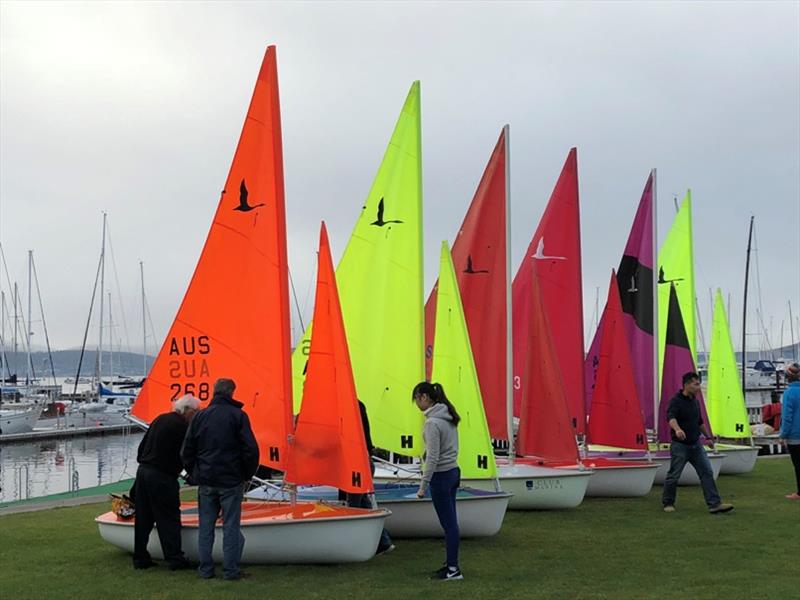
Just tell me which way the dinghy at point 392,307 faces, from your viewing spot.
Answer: facing to the right of the viewer

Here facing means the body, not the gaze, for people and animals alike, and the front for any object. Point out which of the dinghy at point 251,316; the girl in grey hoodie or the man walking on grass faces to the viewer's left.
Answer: the girl in grey hoodie

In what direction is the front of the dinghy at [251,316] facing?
to the viewer's right

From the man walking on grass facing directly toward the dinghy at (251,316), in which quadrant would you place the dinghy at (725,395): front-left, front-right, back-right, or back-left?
back-right

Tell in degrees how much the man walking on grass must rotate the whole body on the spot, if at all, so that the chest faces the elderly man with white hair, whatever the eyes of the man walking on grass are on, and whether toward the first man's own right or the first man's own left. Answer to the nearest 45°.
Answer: approximately 90° to the first man's own right

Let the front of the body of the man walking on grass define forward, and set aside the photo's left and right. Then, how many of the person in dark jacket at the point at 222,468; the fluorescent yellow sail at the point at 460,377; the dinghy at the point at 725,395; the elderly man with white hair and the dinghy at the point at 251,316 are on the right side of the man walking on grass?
4

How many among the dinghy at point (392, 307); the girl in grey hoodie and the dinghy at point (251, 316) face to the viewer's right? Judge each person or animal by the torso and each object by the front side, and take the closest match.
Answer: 2

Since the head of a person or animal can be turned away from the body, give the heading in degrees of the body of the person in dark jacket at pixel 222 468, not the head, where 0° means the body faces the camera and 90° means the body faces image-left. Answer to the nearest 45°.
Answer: approximately 180°

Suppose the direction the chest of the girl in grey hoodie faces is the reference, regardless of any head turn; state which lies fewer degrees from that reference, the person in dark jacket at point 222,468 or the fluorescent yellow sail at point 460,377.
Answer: the person in dark jacket

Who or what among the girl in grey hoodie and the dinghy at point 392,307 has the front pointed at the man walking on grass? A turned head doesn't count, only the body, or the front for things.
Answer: the dinghy

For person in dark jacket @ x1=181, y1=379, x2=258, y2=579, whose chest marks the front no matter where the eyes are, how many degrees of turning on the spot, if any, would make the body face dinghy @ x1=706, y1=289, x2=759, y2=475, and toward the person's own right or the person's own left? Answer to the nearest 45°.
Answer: approximately 45° to the person's own right
